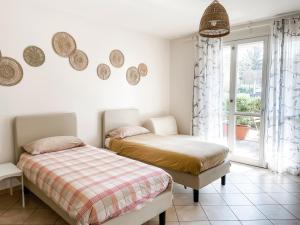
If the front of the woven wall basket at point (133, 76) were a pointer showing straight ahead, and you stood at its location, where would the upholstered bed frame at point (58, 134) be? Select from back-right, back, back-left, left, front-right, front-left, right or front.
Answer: right

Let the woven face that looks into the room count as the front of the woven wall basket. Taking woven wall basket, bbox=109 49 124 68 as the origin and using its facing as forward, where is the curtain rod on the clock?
The curtain rod is roughly at 11 o'clock from the woven wall basket.

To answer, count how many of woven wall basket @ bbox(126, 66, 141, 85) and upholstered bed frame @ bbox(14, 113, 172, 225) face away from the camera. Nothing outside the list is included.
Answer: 0

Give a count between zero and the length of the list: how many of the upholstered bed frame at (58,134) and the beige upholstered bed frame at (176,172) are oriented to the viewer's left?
0

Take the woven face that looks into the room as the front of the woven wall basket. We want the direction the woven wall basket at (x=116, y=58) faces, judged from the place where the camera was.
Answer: facing the viewer and to the right of the viewer

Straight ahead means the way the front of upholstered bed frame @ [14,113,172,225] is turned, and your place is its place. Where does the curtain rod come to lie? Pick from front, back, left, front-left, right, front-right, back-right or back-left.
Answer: front-left

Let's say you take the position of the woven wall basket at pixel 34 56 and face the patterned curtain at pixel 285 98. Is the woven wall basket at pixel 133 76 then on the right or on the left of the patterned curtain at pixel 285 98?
left

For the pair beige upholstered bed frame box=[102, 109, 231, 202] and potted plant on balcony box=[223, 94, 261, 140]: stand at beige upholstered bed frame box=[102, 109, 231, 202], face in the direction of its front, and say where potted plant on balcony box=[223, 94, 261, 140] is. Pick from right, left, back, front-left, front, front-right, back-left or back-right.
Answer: left

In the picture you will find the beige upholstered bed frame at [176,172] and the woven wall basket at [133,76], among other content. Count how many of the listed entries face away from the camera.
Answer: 0

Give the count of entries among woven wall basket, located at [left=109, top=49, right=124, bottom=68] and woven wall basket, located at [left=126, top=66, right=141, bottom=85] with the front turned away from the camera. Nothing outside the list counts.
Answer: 0
